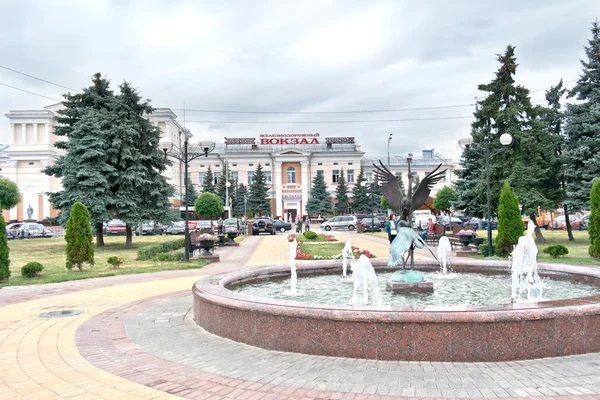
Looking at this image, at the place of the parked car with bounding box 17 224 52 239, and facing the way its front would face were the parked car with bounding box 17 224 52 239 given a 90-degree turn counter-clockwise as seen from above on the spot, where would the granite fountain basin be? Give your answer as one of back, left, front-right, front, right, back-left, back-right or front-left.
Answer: back

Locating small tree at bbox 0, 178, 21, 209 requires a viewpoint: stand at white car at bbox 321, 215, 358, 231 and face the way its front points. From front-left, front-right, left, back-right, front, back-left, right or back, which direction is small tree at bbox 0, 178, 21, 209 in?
front

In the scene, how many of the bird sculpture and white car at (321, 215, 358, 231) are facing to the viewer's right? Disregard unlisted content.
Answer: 0

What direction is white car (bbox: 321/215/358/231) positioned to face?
to the viewer's left

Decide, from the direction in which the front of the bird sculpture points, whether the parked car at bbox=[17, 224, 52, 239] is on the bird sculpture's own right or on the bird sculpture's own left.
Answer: on the bird sculpture's own right

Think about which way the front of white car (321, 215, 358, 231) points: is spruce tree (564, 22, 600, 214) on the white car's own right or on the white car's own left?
on the white car's own left

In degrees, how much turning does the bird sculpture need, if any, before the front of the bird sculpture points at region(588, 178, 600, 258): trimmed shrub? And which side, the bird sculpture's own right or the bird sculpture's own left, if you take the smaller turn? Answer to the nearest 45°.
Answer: approximately 135° to the bird sculpture's own left

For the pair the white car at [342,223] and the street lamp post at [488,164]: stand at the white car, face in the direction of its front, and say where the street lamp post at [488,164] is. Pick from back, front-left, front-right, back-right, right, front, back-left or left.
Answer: left

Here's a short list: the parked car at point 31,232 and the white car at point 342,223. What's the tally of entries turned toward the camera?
0

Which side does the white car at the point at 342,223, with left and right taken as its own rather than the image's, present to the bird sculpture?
left
